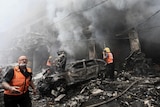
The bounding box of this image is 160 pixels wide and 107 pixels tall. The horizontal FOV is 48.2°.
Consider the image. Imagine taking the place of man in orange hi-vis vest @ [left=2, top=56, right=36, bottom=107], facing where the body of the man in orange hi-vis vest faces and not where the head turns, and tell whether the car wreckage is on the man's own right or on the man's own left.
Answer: on the man's own left

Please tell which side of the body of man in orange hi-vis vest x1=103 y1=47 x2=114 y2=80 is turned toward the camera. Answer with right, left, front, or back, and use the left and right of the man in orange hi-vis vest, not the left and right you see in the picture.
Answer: left

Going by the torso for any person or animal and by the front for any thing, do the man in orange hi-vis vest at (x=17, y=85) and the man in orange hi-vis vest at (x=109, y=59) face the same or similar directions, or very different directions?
very different directions

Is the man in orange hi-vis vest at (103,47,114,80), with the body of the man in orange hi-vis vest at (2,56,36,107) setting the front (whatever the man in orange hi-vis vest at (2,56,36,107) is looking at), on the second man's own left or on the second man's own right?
on the second man's own left

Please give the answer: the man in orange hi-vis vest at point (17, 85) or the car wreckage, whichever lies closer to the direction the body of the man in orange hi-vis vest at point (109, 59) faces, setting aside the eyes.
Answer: the car wreckage

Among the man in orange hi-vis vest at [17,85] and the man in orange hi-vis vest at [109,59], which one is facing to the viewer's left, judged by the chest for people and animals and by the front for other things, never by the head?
the man in orange hi-vis vest at [109,59]

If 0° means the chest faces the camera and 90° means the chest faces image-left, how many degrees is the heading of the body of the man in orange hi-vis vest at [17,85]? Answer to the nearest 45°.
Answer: approximately 315°
